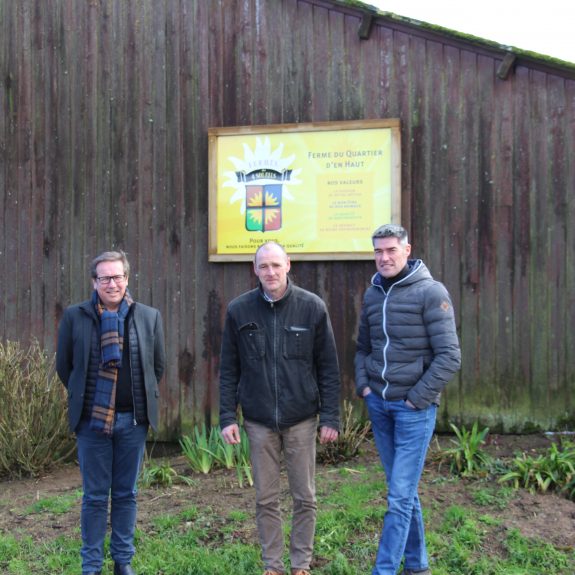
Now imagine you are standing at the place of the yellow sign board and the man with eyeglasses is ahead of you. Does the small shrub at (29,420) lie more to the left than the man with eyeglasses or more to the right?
right

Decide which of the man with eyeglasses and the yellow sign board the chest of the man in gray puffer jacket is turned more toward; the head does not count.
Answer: the man with eyeglasses

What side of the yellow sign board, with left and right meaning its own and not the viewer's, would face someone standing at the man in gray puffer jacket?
front

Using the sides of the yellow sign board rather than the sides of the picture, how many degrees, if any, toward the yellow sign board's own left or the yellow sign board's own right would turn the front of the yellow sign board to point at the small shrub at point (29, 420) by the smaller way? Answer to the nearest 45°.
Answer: approximately 90° to the yellow sign board's own right

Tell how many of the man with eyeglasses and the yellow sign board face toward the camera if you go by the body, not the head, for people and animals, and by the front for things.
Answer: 2

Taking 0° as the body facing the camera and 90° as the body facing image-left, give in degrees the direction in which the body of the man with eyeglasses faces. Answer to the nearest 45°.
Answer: approximately 0°

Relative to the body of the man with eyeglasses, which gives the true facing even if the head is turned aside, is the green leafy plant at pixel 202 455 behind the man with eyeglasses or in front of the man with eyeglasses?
behind

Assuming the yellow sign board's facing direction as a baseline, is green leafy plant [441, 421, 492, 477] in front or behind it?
in front

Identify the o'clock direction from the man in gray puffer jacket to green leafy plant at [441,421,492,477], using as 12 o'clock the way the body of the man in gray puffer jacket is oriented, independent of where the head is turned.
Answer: The green leafy plant is roughly at 5 o'clock from the man in gray puffer jacket.

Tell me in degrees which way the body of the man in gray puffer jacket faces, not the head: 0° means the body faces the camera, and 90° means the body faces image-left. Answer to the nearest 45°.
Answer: approximately 45°

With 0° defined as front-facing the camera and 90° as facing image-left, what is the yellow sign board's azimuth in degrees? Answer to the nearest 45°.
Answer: approximately 0°
